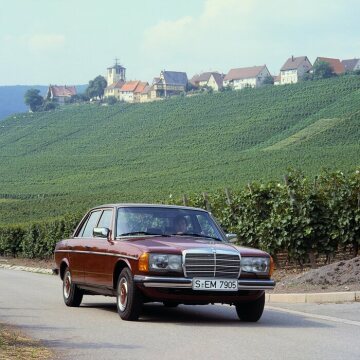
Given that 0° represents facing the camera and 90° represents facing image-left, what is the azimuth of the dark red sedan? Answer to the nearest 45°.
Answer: approximately 315°

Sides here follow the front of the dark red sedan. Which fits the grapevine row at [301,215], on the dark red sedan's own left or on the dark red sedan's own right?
on the dark red sedan's own left
